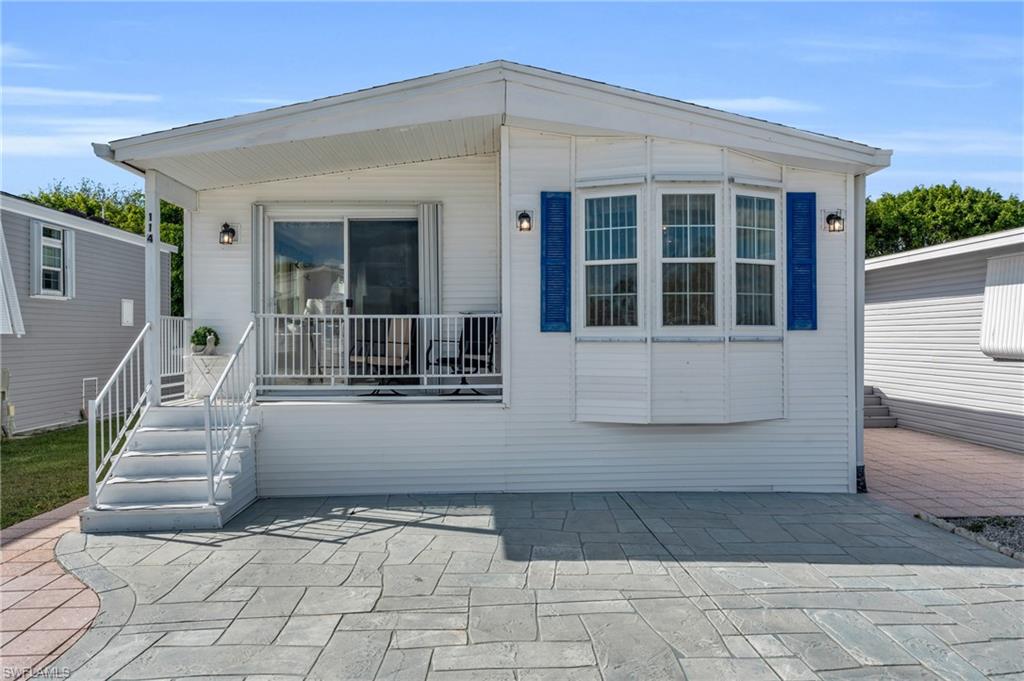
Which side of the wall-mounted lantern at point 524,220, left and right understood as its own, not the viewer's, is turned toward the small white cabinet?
right

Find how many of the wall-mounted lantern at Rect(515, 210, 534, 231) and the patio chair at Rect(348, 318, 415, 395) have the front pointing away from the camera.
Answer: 0

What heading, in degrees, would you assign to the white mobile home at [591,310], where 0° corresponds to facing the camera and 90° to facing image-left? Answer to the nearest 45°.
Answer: approximately 0°

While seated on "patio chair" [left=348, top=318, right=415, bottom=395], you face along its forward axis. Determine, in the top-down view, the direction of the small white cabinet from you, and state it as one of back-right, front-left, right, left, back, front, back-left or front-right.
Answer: front-right

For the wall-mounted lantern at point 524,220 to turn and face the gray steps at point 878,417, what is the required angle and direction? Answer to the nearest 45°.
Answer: approximately 135° to its left

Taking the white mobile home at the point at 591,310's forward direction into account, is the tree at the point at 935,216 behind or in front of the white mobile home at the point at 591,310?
behind

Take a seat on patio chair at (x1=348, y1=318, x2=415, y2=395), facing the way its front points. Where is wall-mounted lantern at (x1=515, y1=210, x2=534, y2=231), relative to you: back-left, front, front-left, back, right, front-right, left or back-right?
left

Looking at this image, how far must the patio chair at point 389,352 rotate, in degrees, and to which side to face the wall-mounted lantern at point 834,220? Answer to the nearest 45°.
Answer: approximately 135° to its left

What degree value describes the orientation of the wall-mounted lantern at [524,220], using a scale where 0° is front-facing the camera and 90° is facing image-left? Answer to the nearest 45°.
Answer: approximately 0°

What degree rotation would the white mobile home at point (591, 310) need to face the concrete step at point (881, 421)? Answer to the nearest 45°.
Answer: approximately 135° to its left
